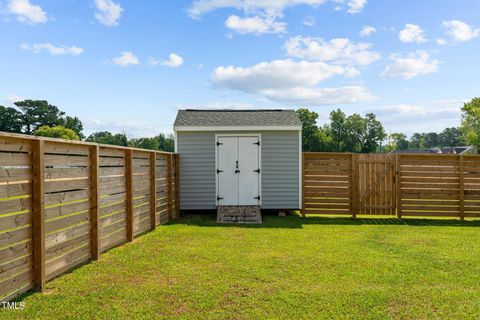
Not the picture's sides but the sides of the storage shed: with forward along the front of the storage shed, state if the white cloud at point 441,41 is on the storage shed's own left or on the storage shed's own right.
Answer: on the storage shed's own left

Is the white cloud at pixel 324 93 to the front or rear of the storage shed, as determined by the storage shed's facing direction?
to the rear

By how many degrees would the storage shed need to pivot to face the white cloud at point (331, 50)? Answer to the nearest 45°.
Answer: approximately 135° to its left

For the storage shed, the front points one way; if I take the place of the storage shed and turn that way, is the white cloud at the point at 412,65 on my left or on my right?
on my left

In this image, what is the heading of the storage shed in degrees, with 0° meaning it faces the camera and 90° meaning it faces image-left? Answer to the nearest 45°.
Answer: approximately 0°

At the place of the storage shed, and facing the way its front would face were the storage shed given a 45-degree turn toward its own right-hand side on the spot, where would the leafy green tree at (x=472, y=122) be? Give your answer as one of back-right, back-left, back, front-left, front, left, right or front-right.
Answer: back

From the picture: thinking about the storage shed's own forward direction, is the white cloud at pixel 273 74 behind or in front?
behind
